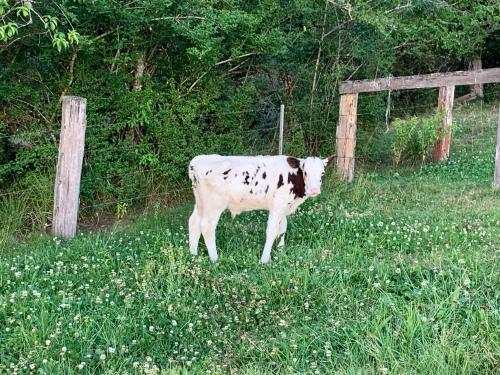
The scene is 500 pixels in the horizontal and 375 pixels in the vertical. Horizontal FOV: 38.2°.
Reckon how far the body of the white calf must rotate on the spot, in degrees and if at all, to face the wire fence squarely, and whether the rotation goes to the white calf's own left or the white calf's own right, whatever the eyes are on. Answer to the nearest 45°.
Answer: approximately 90° to the white calf's own left

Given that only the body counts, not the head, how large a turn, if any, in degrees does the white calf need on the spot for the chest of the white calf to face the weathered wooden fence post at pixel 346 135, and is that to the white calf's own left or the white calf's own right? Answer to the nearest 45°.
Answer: approximately 90° to the white calf's own left

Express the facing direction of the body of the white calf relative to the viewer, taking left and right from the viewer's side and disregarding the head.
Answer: facing to the right of the viewer

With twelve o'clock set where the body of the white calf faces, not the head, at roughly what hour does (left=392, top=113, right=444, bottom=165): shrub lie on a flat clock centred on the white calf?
The shrub is roughly at 10 o'clock from the white calf.

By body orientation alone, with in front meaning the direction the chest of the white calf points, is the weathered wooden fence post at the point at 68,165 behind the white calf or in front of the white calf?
behind

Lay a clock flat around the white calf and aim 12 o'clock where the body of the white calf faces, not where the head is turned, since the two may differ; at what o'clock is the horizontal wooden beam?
The horizontal wooden beam is roughly at 10 o'clock from the white calf.
